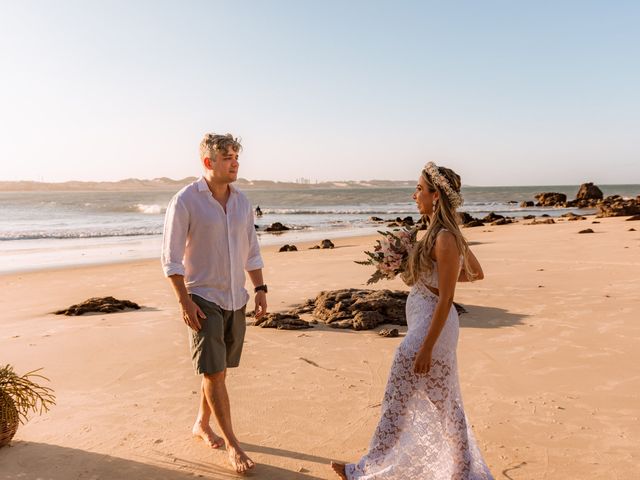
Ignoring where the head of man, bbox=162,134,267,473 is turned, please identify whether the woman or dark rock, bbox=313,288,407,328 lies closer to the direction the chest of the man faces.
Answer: the woman

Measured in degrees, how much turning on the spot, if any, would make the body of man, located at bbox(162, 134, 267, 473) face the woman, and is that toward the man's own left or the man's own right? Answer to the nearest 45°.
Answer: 0° — they already face them

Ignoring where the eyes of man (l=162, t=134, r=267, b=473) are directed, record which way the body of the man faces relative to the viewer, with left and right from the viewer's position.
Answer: facing the viewer and to the right of the viewer

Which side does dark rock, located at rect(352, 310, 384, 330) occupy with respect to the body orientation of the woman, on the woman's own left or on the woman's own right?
on the woman's own right

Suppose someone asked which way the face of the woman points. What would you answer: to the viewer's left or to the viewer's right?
to the viewer's left

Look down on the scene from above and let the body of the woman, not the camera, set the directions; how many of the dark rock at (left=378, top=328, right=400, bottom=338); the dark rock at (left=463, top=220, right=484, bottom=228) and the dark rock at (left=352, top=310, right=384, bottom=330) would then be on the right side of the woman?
3

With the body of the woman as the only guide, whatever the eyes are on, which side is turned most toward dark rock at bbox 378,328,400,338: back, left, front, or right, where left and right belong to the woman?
right

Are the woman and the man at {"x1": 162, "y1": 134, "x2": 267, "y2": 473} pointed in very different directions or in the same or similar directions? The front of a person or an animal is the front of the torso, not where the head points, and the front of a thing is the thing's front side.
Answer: very different directions

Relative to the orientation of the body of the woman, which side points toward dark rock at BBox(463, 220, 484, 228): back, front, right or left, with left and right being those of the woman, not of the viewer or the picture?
right

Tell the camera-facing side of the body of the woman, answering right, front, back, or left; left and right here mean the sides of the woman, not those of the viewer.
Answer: left

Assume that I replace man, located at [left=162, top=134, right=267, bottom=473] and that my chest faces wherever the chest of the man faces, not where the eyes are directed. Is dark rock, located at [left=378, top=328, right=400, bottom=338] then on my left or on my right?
on my left

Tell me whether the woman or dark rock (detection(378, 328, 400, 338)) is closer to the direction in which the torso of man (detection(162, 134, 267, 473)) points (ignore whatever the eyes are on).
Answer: the woman

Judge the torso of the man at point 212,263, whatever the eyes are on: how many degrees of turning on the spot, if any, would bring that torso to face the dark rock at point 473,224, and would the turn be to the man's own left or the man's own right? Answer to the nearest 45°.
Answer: approximately 90° to the man's own left

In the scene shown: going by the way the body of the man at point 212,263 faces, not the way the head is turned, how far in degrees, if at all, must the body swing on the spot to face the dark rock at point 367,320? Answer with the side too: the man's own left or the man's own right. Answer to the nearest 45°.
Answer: approximately 90° to the man's own left

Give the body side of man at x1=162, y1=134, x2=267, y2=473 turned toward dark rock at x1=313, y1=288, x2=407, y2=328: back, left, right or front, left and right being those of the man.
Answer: left
